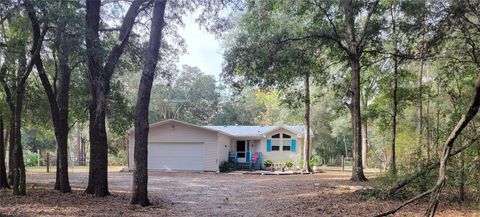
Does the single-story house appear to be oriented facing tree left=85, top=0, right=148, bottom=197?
yes

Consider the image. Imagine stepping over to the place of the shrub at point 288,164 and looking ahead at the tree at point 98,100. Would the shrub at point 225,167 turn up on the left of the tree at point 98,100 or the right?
right

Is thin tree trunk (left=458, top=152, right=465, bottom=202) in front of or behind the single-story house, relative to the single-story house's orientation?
in front

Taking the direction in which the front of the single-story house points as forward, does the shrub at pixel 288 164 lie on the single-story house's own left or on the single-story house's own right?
on the single-story house's own left

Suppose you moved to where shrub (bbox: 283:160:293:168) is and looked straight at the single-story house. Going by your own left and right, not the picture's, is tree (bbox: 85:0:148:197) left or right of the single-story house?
left

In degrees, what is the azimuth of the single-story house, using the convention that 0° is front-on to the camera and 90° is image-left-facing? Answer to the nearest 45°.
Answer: approximately 0°

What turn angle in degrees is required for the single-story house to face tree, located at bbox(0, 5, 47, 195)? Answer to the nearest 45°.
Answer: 0° — it already faces it
